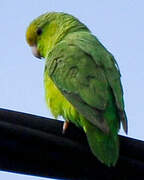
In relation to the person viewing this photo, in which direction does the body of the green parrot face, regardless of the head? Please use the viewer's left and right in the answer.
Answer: facing away from the viewer and to the left of the viewer
